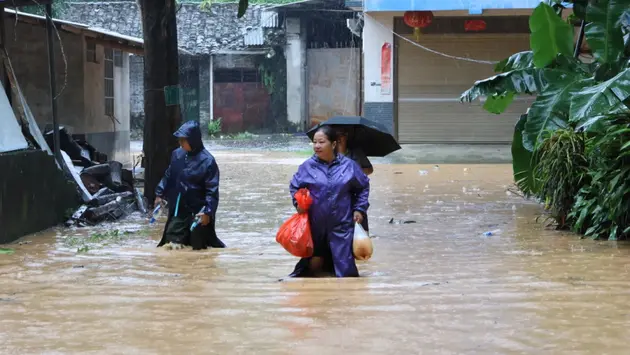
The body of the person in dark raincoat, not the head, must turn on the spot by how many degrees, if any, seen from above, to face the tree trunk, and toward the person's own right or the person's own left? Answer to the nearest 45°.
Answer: approximately 135° to the person's own right

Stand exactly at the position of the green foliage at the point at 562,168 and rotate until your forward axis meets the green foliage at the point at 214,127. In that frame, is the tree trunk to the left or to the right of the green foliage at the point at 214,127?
left

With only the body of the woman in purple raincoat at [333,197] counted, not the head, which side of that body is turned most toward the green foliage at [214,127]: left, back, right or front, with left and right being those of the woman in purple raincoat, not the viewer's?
back

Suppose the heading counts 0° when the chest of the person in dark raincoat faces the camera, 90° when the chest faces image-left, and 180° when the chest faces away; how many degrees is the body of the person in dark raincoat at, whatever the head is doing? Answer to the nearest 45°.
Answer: approximately 45°

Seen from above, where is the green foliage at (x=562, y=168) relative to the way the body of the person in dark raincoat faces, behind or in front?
behind

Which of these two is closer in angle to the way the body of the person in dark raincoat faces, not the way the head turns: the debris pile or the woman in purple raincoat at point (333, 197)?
the woman in purple raincoat

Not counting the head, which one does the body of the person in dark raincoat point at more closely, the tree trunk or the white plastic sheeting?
the white plastic sheeting

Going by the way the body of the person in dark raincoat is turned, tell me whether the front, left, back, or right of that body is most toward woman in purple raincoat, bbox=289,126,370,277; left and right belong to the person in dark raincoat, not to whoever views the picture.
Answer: left

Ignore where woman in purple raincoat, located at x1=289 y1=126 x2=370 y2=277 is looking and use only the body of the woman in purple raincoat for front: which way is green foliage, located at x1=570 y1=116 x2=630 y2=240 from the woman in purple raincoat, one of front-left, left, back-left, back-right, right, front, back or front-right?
back-left

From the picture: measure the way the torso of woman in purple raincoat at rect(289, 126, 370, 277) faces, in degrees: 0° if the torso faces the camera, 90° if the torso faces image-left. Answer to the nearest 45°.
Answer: approximately 0°

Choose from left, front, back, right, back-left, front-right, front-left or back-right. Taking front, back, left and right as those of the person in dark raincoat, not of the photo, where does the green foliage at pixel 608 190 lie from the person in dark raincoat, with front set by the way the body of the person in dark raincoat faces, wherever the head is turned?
back-left

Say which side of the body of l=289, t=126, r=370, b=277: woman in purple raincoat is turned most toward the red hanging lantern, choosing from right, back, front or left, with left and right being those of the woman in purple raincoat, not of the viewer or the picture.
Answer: back
